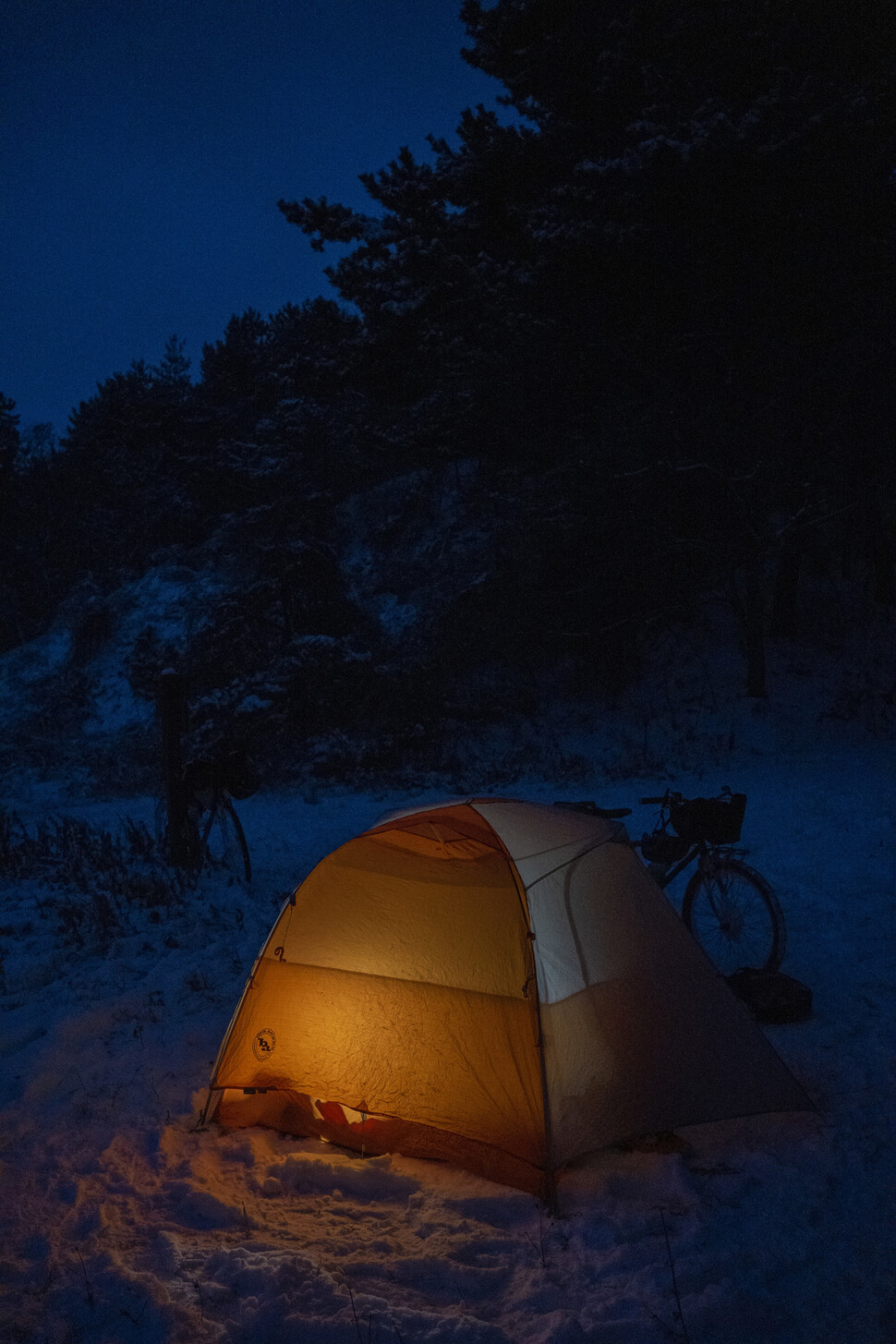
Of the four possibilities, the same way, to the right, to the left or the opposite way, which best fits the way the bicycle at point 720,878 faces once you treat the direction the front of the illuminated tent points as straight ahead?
to the left

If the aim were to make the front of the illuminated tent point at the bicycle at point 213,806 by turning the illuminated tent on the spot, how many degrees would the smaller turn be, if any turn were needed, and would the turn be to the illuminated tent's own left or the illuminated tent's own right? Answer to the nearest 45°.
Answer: approximately 90° to the illuminated tent's own right

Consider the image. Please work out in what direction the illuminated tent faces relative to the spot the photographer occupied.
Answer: facing the viewer and to the left of the viewer

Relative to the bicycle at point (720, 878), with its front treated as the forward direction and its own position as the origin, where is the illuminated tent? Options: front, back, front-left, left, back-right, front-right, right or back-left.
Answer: right

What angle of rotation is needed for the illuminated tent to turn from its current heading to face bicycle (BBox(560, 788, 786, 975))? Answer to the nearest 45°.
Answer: approximately 180°

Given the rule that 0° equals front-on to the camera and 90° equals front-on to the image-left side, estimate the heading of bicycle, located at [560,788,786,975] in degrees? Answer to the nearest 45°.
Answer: approximately 315°

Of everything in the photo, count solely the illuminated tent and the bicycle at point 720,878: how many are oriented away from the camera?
0

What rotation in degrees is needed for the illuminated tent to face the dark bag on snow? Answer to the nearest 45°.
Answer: approximately 180°
